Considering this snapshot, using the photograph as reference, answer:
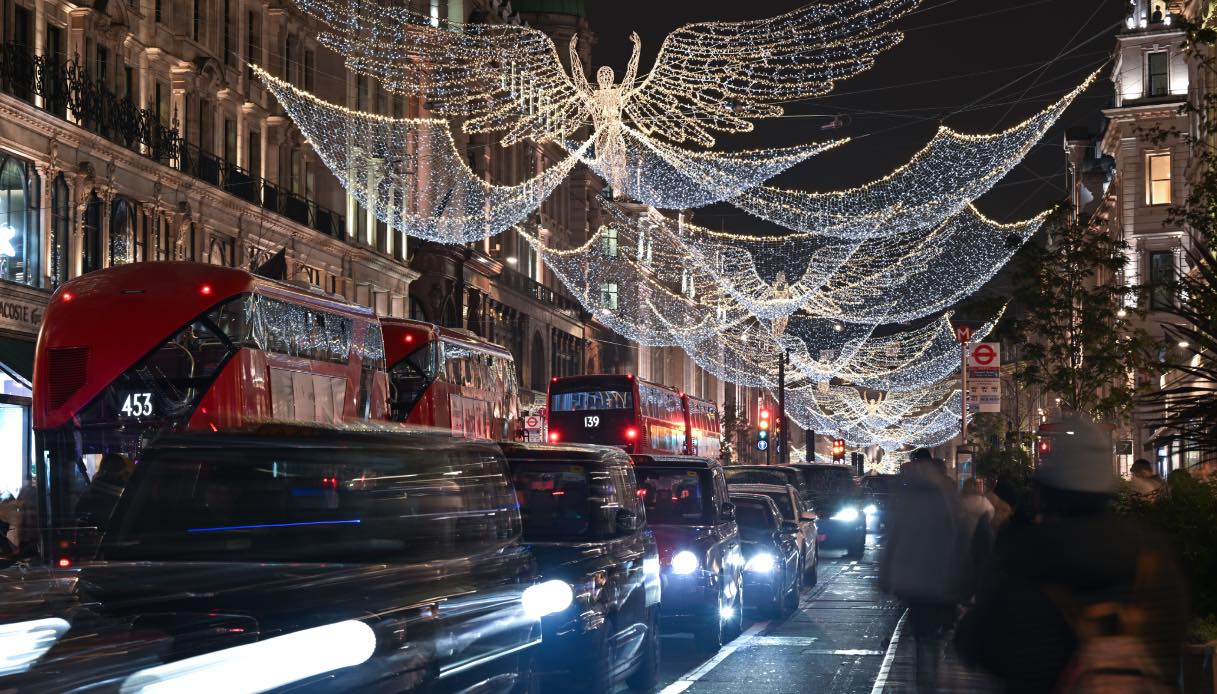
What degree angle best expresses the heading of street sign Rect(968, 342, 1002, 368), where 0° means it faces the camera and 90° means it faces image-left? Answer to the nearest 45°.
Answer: approximately 0°

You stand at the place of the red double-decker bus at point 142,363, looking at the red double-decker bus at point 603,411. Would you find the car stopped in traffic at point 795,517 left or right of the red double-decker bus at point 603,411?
right

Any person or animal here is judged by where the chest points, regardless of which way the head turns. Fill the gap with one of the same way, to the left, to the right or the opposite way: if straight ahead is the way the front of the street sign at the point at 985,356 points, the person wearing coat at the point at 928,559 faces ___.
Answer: the opposite way

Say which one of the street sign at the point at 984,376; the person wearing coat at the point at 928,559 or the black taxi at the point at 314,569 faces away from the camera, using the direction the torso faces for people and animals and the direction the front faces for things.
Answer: the person wearing coat

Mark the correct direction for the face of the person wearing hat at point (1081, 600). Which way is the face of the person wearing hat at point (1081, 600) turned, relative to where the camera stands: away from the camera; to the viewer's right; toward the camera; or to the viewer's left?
away from the camera

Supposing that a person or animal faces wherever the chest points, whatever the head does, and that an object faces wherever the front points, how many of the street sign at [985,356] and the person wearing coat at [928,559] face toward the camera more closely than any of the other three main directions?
1

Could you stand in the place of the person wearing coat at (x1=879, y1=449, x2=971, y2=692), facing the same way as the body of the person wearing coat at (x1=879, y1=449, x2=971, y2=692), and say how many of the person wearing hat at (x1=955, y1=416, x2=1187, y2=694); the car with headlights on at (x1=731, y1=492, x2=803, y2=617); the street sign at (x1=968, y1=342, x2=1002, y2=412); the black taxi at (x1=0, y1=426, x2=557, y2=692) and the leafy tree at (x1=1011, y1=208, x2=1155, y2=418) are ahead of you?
3

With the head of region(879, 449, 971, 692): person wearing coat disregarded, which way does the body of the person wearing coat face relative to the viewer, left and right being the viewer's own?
facing away from the viewer

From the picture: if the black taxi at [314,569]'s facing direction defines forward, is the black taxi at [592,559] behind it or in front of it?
behind
